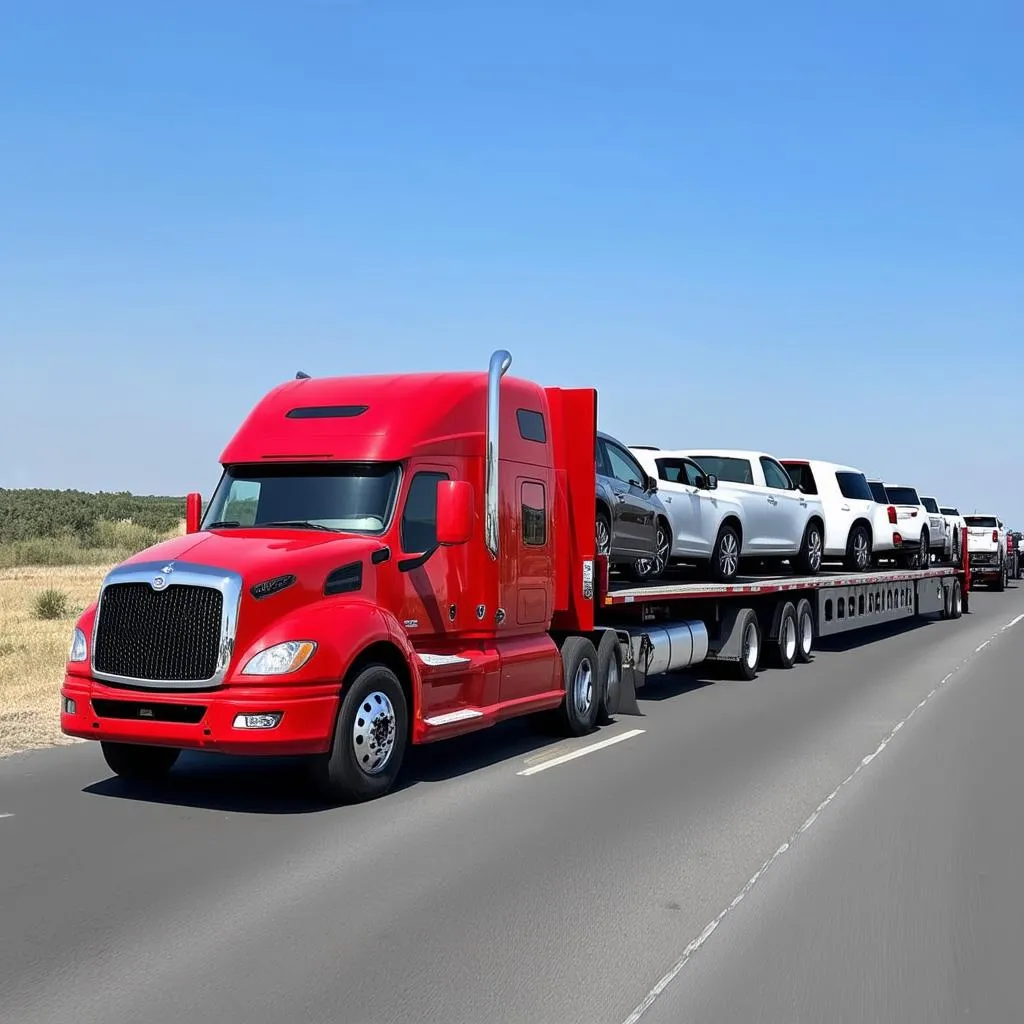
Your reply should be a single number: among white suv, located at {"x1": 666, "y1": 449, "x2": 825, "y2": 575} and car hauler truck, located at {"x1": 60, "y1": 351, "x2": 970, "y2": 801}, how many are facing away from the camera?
0

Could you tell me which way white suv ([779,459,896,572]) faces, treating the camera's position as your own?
facing the viewer and to the left of the viewer

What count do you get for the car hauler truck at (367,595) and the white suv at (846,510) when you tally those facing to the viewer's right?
0

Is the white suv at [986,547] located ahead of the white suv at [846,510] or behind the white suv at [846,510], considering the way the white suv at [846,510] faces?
behind

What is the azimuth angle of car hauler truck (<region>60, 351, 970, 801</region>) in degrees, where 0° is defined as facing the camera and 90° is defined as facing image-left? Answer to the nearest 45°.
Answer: approximately 45°

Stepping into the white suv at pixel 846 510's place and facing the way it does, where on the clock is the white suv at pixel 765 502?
the white suv at pixel 765 502 is roughly at 11 o'clock from the white suv at pixel 846 510.
